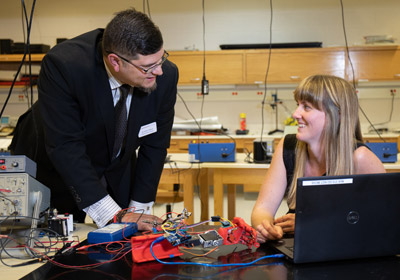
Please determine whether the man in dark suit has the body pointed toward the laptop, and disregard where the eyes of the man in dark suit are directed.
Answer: yes

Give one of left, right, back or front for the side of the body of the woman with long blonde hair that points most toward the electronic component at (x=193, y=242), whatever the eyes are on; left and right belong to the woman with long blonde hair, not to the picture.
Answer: front

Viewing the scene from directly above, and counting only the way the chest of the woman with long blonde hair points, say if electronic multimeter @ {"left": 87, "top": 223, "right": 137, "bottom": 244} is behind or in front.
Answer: in front

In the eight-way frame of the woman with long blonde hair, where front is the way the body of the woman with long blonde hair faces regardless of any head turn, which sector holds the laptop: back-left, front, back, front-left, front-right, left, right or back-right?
front-left

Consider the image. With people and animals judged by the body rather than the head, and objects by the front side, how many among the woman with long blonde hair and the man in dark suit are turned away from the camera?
0

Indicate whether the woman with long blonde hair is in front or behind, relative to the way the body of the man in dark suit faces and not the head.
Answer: in front

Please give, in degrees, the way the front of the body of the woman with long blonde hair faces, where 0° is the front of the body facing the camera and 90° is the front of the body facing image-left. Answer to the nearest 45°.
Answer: approximately 45°

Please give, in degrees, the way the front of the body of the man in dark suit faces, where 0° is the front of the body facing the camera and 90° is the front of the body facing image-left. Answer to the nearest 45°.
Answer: approximately 315°

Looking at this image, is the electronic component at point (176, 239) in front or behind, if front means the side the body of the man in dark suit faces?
in front

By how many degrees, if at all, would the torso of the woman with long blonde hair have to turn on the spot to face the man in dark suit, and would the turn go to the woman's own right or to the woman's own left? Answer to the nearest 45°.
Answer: approximately 45° to the woman's own right
